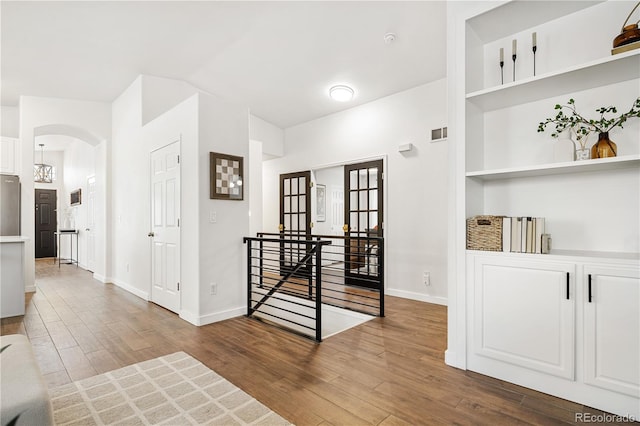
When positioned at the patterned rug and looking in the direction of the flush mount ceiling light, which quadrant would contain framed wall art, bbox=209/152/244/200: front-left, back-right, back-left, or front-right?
front-left

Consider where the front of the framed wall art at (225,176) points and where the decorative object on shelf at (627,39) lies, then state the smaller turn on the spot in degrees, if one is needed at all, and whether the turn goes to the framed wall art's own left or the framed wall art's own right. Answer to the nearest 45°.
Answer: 0° — it already faces it

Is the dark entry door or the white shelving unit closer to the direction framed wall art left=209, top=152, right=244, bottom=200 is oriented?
the white shelving unit

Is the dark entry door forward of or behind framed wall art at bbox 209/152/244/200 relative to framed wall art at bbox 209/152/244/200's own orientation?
behind

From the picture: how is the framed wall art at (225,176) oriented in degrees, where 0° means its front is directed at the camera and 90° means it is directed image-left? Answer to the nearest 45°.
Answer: approximately 315°

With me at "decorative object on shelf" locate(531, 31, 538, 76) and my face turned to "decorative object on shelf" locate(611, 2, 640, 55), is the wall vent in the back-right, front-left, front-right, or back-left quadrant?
back-left

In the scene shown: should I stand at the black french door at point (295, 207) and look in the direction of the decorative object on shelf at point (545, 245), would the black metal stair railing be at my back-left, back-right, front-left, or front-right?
front-right

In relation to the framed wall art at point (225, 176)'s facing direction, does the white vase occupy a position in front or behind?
in front
